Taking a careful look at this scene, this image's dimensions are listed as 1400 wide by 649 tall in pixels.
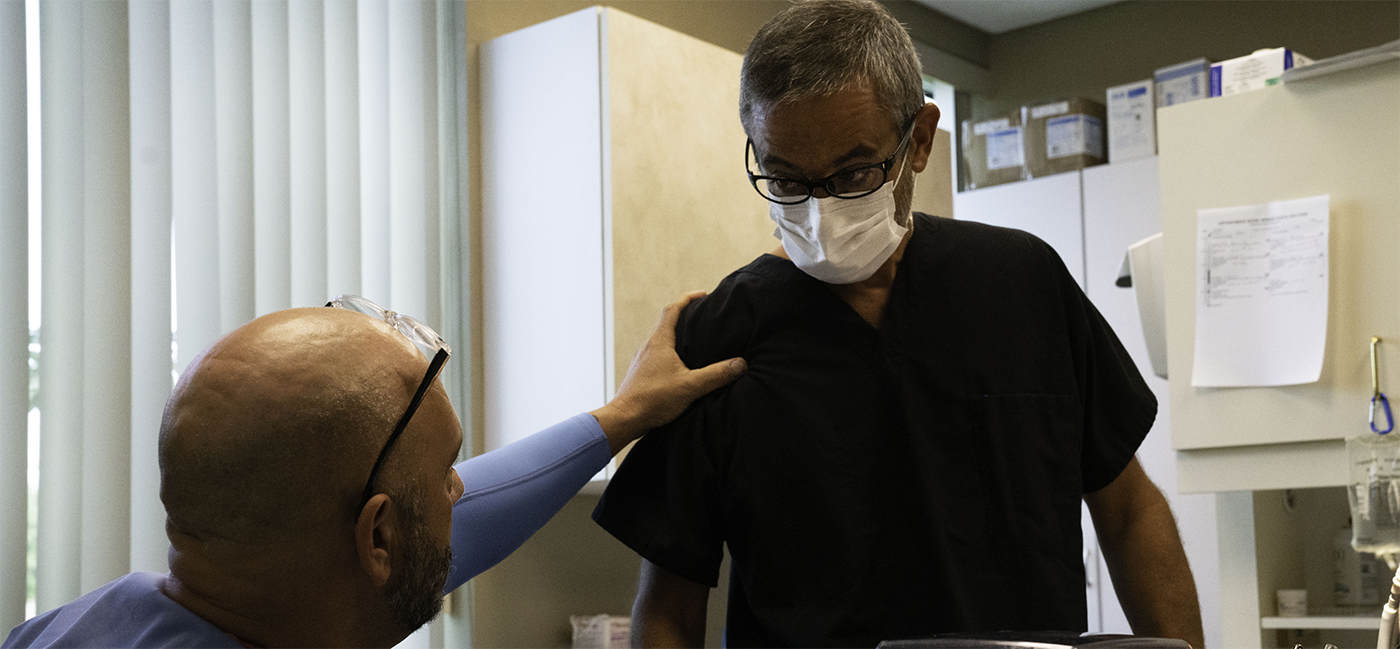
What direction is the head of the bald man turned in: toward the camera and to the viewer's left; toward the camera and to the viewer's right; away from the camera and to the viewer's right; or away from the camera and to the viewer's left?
away from the camera and to the viewer's right

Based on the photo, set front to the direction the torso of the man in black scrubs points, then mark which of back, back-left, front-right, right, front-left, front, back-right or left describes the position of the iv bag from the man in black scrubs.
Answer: back-left

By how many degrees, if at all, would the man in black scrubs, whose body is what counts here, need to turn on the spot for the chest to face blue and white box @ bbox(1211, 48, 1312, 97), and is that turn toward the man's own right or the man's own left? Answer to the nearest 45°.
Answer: approximately 135° to the man's own left

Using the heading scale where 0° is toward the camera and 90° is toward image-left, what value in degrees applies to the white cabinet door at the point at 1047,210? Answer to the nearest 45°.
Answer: approximately 45°

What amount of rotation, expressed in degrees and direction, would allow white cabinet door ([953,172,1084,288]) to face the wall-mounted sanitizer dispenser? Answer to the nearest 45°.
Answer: approximately 45° to its left

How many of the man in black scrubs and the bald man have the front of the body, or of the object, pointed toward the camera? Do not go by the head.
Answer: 1

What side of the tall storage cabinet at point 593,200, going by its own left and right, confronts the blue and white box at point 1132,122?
left
